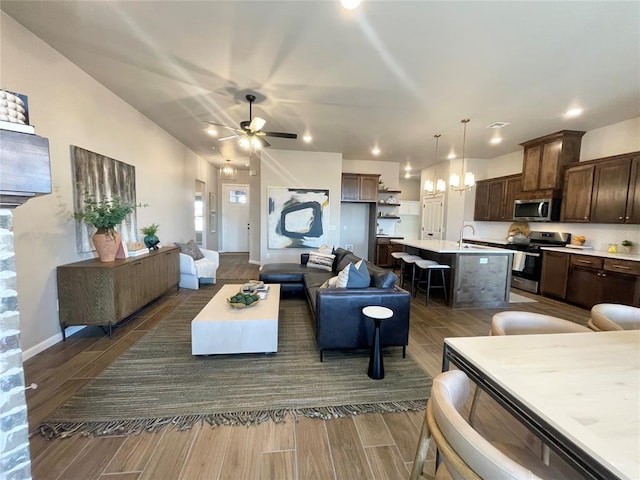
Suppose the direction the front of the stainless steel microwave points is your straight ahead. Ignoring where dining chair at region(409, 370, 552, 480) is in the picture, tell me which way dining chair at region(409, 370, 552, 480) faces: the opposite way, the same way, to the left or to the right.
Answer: the opposite way

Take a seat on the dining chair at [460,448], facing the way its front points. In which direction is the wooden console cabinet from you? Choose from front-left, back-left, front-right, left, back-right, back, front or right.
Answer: back-left

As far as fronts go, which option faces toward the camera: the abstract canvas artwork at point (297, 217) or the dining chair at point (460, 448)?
the abstract canvas artwork

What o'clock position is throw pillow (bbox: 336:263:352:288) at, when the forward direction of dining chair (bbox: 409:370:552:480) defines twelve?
The throw pillow is roughly at 9 o'clock from the dining chair.

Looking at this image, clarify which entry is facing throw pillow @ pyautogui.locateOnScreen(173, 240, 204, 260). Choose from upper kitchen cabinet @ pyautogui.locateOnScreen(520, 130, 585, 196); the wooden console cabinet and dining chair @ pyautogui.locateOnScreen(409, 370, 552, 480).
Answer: the upper kitchen cabinet

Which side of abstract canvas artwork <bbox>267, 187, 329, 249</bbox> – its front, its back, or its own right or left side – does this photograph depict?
front

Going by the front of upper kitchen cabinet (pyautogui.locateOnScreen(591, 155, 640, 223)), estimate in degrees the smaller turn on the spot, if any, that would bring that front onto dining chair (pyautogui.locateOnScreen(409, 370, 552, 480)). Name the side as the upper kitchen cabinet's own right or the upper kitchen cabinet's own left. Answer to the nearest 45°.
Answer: approximately 45° to the upper kitchen cabinet's own left

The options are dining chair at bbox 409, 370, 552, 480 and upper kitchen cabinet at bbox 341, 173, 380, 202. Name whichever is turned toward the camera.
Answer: the upper kitchen cabinet

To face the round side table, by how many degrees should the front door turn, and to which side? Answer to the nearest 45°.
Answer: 0° — it already faces it

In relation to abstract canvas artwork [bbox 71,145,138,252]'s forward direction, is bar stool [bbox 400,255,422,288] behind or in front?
in front

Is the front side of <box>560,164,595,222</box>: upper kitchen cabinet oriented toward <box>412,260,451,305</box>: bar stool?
yes

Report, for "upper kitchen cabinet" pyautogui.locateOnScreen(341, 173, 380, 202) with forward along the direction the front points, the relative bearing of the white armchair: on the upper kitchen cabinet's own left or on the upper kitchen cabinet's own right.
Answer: on the upper kitchen cabinet's own right

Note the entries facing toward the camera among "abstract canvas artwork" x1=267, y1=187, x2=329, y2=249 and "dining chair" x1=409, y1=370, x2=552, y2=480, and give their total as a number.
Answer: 1

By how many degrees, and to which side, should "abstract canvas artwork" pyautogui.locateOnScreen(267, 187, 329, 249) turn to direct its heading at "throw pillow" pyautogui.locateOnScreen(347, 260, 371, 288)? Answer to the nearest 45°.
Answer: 0° — it already faces it

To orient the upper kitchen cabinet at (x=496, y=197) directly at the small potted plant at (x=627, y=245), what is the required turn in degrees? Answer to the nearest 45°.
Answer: approximately 90° to its left

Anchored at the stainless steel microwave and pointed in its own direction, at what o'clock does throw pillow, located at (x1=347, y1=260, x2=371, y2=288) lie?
The throw pillow is roughly at 11 o'clock from the stainless steel microwave.

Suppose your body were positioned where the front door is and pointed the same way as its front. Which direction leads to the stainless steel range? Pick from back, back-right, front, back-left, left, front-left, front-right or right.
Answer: front-left

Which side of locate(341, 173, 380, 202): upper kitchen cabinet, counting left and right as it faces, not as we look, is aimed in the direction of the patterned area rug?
front

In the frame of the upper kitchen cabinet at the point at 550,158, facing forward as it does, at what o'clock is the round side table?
The round side table is roughly at 11 o'clock from the upper kitchen cabinet.

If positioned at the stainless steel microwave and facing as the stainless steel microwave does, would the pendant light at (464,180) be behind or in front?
in front

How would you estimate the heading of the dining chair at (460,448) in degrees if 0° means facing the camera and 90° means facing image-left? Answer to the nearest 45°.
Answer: approximately 225°

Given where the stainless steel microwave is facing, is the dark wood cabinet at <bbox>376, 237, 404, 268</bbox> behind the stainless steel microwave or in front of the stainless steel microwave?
in front

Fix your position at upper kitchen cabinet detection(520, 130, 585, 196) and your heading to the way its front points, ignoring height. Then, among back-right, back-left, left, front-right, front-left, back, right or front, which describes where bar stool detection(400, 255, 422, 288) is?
front
